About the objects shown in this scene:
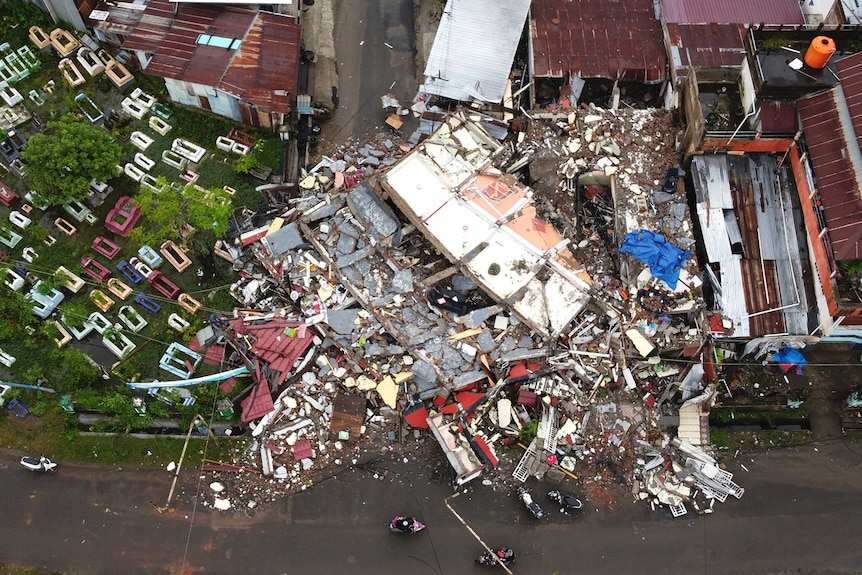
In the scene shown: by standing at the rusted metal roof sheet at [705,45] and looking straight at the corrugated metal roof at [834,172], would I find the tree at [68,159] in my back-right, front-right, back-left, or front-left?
back-right

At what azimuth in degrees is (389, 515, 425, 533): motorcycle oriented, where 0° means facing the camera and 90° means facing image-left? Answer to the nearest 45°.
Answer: approximately 270°

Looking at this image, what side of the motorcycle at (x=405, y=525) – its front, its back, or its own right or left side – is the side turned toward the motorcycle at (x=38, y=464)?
back
